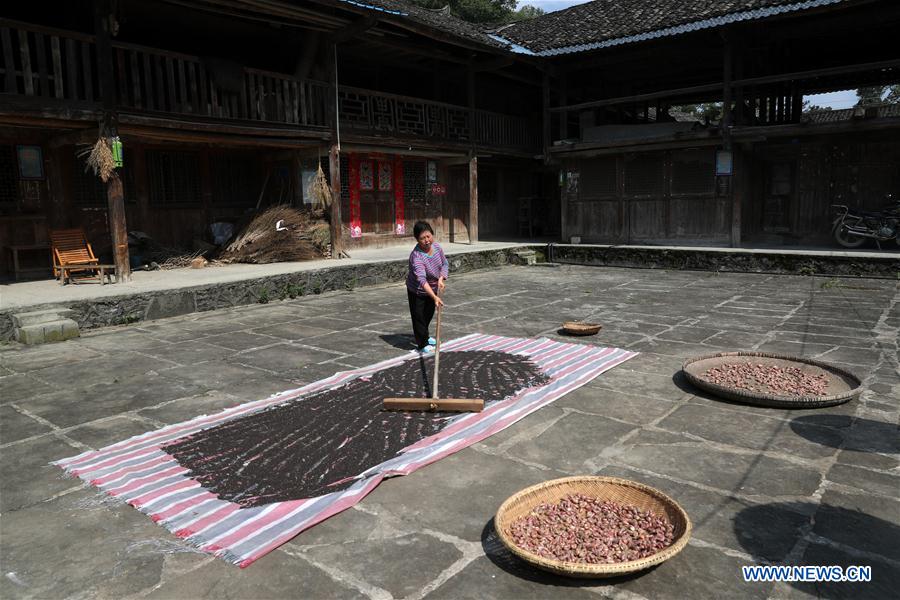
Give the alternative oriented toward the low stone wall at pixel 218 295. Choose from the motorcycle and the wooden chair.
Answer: the wooden chair

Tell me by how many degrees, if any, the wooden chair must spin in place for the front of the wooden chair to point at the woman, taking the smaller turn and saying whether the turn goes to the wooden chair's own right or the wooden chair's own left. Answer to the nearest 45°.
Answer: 0° — it already faces them

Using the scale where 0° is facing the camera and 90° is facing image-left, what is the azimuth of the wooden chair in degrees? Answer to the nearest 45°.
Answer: approximately 315°

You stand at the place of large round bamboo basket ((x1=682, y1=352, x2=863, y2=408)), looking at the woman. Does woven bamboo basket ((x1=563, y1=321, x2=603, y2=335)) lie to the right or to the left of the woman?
right
